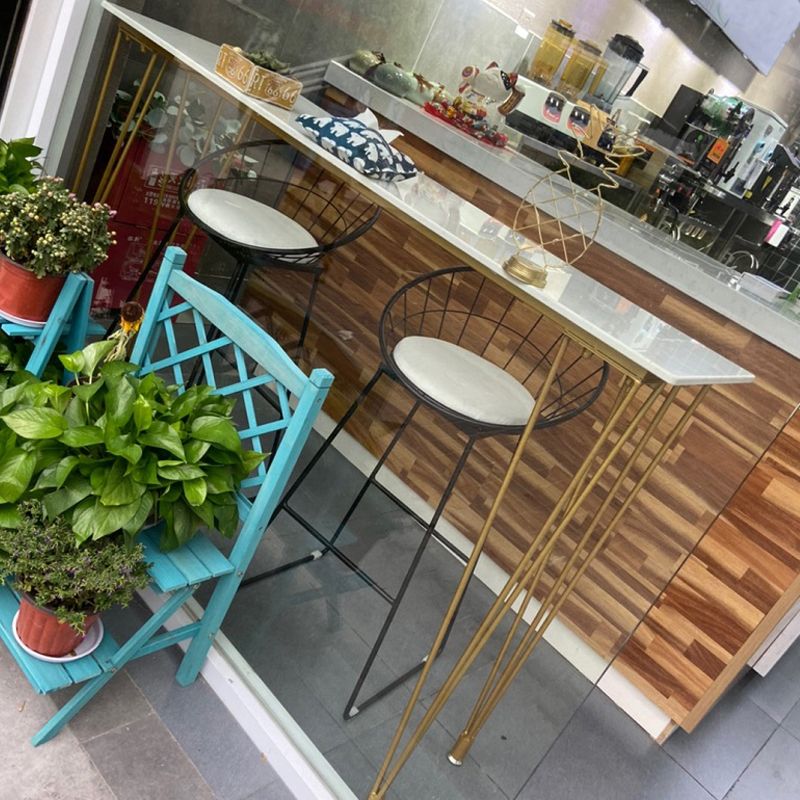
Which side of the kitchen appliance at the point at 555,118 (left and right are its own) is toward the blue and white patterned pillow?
front

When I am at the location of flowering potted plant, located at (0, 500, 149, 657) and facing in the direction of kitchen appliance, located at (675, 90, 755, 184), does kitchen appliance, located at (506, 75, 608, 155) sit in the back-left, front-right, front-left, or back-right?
front-left

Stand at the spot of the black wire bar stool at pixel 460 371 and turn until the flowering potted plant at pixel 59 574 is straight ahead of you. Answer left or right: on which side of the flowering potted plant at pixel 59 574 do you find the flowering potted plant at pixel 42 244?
right

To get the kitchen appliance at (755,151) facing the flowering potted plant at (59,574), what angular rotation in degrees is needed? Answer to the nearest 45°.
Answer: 0° — it already faces it

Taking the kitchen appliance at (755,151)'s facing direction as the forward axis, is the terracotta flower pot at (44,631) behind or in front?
in front

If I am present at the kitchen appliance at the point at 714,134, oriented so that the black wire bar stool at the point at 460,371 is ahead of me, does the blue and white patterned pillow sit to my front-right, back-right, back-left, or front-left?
front-right

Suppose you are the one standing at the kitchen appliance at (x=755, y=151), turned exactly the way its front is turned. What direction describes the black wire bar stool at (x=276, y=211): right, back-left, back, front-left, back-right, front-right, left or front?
front

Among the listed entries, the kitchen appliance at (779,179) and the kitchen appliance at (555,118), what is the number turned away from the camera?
0

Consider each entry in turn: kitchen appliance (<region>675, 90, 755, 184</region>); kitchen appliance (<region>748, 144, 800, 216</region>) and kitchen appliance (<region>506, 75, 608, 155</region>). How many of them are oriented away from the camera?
0

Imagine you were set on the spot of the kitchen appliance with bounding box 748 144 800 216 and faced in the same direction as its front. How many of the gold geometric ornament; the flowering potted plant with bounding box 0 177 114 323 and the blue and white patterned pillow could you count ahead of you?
3

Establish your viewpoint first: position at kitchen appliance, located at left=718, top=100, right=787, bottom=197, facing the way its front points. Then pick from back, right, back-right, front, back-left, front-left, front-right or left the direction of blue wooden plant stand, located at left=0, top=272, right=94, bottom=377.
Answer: front

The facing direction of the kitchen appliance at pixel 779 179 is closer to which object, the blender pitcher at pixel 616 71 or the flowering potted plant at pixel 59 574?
the flowering potted plant

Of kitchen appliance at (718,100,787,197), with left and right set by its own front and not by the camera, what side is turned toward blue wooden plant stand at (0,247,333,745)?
front

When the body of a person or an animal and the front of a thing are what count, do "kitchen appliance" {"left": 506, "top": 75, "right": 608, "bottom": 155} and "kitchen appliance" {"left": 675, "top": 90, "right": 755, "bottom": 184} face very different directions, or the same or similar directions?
same or similar directions

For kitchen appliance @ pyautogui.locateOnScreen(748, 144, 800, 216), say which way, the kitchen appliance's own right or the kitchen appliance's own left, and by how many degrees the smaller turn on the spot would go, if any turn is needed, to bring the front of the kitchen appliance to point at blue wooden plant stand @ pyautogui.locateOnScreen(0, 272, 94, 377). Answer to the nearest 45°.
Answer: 0° — it already faces it
